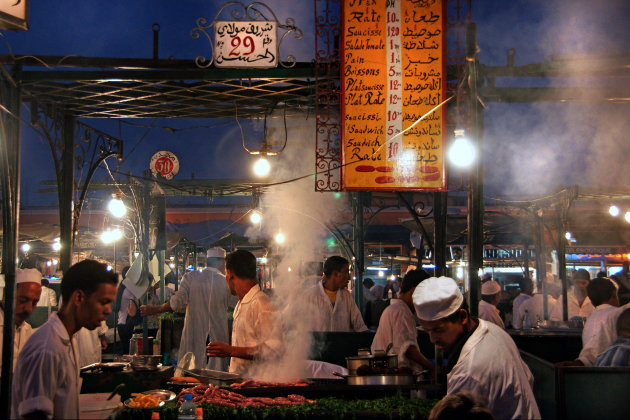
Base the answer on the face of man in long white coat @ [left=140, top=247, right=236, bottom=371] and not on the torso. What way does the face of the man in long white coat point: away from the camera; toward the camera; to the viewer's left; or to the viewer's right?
away from the camera

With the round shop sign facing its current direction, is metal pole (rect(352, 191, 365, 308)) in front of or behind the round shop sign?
in front

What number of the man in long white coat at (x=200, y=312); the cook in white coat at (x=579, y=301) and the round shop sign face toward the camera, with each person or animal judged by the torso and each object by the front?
2

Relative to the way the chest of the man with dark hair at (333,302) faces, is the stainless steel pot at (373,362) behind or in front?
in front

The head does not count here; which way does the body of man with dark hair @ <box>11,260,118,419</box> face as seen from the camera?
to the viewer's right

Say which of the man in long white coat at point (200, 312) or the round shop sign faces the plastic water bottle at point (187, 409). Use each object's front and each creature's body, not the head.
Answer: the round shop sign

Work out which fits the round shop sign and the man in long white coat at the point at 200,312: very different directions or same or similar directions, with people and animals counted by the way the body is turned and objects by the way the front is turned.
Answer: very different directions

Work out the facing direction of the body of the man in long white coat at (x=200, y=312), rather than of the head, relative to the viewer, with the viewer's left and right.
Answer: facing away from the viewer

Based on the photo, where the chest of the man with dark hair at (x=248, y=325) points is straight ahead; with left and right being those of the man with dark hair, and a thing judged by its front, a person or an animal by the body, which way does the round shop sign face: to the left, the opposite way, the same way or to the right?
to the left

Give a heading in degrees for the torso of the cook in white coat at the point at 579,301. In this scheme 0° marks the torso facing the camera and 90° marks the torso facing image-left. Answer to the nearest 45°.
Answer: approximately 0°

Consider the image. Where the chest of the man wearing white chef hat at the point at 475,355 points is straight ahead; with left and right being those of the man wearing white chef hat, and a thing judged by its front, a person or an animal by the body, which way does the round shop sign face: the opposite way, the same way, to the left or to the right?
to the left

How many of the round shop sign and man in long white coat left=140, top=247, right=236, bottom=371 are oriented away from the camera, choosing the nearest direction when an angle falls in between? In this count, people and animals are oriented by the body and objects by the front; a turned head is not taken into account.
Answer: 1
